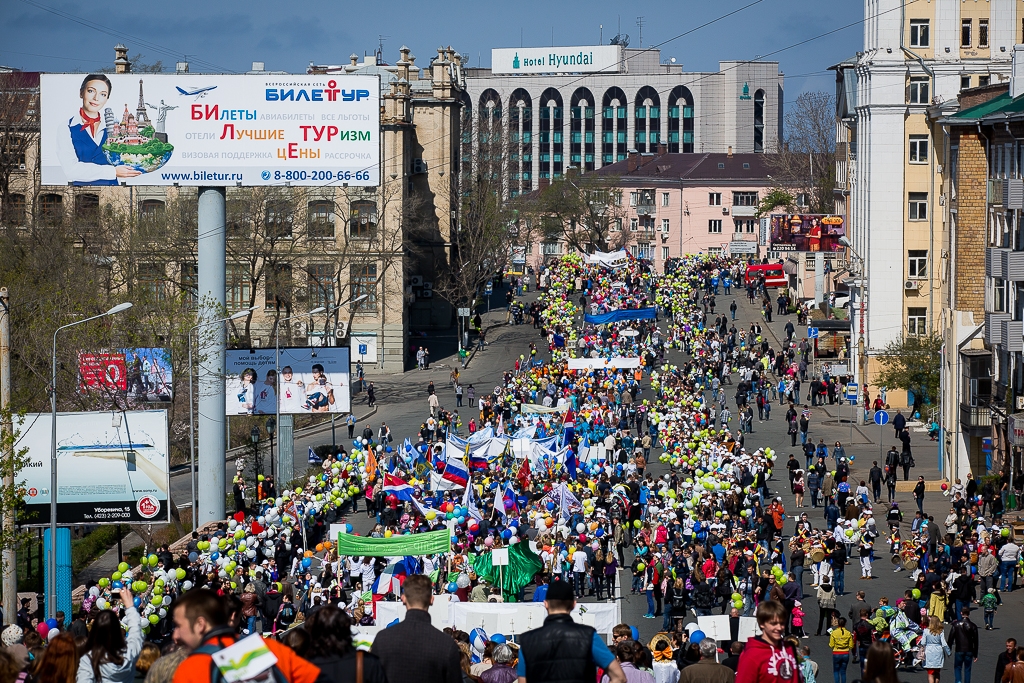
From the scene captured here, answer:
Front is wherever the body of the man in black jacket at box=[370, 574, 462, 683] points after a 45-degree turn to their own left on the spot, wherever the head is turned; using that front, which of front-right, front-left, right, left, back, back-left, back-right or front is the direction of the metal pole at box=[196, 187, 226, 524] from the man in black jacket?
front-right

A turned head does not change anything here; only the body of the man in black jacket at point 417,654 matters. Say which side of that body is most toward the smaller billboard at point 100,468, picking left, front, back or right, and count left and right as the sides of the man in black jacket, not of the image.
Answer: front

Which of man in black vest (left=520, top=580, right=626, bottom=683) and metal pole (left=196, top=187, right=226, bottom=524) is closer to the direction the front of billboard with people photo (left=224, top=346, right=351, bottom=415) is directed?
the man in black vest

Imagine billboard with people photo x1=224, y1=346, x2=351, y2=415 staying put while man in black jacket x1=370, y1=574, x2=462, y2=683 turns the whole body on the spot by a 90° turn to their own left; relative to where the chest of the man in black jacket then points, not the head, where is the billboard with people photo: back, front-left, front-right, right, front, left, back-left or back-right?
right

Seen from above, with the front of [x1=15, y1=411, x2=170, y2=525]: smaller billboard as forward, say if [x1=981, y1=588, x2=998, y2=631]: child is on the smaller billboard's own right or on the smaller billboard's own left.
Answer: on the smaller billboard's own left

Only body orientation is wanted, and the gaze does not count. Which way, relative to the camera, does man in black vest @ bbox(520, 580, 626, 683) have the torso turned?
away from the camera

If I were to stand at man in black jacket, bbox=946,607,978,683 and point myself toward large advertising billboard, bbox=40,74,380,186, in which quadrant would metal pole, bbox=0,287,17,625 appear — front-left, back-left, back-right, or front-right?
front-left

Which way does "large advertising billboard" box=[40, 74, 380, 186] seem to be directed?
toward the camera

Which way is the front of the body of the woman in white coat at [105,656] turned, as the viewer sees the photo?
away from the camera

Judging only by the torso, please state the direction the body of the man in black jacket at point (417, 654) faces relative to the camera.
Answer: away from the camera

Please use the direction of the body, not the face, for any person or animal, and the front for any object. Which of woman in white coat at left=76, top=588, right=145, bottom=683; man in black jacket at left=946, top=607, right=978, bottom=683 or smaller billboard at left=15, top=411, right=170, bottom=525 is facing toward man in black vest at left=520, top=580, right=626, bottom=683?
the smaller billboard

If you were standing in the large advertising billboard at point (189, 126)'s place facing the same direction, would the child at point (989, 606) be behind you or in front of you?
in front

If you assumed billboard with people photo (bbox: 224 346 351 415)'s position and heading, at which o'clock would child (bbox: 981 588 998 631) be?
The child is roughly at 11 o'clock from the billboard with people photo.

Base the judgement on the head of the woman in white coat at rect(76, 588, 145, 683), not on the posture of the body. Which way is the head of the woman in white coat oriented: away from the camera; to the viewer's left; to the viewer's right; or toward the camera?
away from the camera

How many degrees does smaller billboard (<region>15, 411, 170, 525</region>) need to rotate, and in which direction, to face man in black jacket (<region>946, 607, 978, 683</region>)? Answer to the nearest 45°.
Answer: approximately 45° to its left

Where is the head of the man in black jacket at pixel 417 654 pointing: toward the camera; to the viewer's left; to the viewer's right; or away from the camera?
away from the camera

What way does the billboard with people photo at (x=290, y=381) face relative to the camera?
toward the camera

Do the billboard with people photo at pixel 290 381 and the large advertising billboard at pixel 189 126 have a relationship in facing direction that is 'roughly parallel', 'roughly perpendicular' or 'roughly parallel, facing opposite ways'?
roughly parallel

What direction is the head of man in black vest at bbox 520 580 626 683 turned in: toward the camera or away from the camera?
away from the camera
